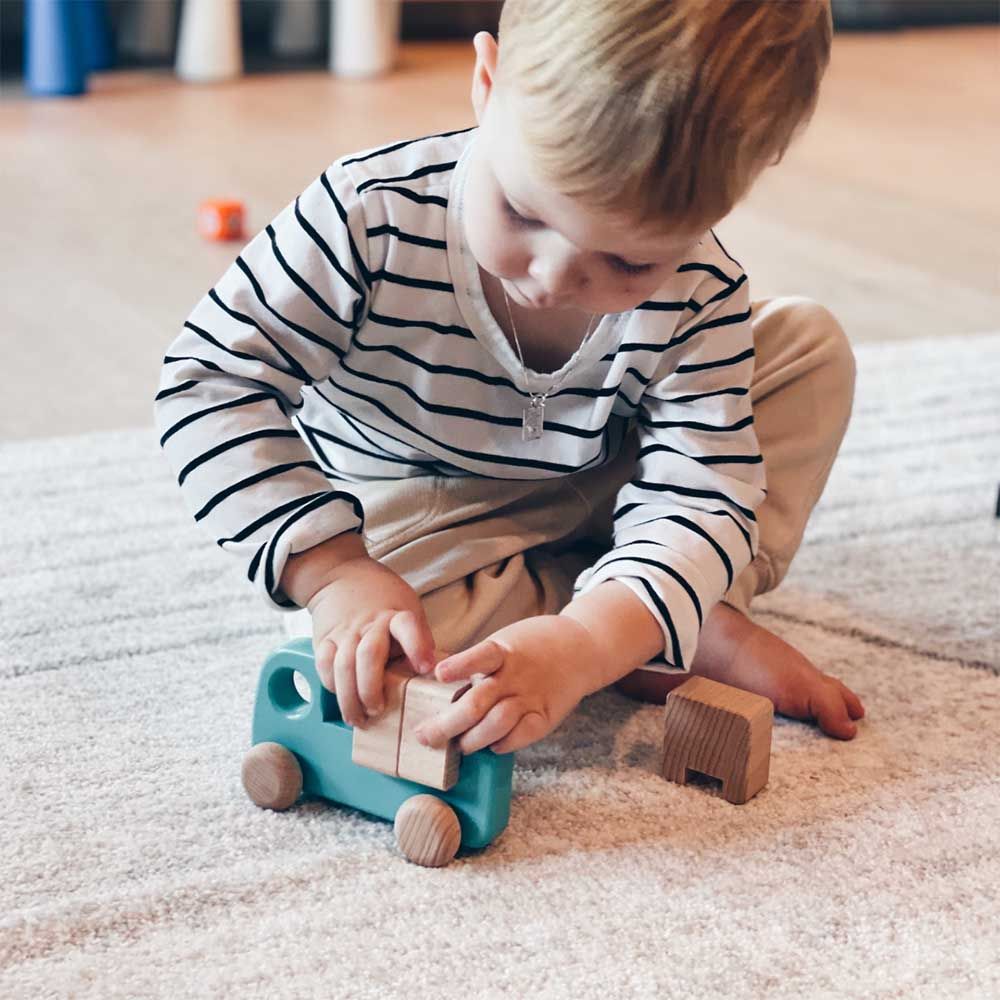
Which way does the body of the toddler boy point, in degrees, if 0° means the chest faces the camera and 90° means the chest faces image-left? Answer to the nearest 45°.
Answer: approximately 0°

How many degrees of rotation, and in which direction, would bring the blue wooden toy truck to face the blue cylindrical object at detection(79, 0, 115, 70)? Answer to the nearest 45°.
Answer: approximately 45° to its right

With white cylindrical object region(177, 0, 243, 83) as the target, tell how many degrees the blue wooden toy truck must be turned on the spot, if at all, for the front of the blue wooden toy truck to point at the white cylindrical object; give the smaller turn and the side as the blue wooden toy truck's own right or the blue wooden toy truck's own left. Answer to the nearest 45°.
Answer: approximately 45° to the blue wooden toy truck's own right

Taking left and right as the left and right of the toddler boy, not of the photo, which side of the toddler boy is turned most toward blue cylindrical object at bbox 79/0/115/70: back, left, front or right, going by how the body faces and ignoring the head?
back

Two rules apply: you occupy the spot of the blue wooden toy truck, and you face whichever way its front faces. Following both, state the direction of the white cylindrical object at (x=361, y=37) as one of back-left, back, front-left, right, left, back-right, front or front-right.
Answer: front-right

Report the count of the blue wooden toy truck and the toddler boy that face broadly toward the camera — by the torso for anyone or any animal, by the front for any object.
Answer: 1

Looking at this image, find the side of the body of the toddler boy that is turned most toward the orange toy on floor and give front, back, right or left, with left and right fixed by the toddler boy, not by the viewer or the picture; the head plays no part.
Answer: back

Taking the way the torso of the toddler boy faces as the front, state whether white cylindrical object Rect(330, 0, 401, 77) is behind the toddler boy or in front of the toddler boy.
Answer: behind

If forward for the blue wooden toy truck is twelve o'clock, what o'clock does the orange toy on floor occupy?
The orange toy on floor is roughly at 1 o'clock from the blue wooden toy truck.

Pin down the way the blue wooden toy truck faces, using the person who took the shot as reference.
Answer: facing away from the viewer and to the left of the viewer
